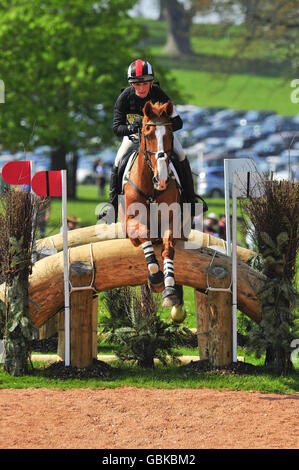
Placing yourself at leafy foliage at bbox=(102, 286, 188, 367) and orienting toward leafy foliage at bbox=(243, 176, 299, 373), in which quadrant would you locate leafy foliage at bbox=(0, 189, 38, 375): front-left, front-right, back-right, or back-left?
back-right

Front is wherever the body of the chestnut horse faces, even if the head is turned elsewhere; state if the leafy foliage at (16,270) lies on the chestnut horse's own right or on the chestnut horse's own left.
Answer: on the chestnut horse's own right

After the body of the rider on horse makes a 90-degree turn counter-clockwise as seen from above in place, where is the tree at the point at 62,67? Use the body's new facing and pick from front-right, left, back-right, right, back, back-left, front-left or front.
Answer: left

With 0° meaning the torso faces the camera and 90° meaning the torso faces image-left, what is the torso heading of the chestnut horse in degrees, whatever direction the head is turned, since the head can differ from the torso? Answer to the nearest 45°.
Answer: approximately 0°

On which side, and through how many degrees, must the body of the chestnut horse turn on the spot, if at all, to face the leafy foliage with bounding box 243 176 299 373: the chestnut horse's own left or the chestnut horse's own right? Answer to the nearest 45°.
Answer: approximately 90° to the chestnut horse's own left

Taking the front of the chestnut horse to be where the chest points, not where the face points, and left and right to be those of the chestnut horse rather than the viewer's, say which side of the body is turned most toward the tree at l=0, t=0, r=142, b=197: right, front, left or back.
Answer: back

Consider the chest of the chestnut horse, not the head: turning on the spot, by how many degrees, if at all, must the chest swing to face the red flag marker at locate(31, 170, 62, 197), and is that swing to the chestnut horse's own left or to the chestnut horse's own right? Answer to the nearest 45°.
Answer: approximately 90° to the chestnut horse's own right

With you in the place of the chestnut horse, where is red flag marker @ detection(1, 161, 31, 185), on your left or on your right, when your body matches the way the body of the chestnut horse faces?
on your right
